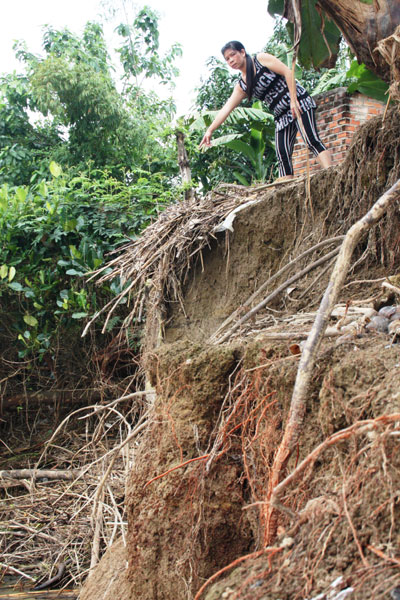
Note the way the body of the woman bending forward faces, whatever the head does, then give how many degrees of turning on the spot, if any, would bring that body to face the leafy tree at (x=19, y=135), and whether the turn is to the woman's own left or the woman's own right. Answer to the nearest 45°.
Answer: approximately 90° to the woman's own right

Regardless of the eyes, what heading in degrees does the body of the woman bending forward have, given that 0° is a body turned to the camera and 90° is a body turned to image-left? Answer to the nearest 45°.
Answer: approximately 45°

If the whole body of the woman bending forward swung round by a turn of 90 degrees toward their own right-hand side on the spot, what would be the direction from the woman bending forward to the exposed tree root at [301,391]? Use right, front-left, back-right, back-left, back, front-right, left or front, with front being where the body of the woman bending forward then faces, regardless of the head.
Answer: back-left

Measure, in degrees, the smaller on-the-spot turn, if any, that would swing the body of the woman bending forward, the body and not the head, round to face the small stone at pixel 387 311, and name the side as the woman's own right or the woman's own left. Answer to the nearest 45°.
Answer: approximately 45° to the woman's own left

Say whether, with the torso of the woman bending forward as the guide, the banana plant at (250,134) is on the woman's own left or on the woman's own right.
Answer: on the woman's own right
